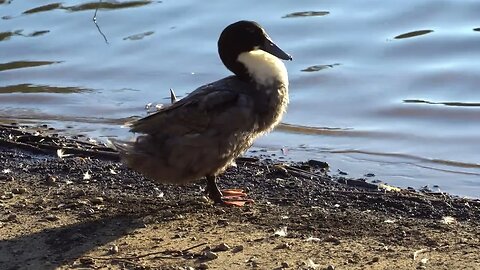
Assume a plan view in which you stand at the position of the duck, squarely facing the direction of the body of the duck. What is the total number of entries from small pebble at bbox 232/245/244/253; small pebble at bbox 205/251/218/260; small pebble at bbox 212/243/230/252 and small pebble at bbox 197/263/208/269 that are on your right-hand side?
4

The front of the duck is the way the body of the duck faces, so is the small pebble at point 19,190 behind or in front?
behind

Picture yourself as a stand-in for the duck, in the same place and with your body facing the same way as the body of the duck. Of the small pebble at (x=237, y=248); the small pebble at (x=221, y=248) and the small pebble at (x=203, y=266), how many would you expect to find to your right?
3

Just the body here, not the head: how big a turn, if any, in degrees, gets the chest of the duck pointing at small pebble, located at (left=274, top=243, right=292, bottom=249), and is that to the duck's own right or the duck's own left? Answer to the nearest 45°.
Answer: approximately 45° to the duck's own right

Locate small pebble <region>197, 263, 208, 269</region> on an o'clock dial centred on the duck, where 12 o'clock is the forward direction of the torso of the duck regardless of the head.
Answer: The small pebble is roughly at 3 o'clock from the duck.

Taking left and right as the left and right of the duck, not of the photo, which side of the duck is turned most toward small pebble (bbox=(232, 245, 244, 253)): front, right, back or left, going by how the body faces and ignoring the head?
right

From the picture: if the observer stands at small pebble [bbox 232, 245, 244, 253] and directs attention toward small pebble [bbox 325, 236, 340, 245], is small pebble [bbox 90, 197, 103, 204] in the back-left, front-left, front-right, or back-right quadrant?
back-left

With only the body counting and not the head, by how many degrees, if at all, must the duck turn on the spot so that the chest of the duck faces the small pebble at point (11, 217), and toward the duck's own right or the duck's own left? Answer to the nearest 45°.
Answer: approximately 180°

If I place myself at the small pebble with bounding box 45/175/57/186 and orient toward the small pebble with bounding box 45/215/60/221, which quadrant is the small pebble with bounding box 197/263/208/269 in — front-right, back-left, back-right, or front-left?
front-left

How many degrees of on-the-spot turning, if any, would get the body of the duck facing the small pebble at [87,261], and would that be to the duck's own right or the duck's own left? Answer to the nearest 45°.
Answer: approximately 135° to the duck's own right

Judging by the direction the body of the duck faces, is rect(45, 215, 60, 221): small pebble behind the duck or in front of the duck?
behind

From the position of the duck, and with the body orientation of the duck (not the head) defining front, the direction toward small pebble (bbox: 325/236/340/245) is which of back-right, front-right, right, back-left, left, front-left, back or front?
front-right

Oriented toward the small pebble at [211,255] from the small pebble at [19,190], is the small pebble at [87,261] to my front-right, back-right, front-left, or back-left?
front-right

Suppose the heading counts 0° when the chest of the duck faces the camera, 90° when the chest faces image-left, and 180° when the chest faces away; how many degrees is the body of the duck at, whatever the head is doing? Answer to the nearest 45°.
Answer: approximately 270°
